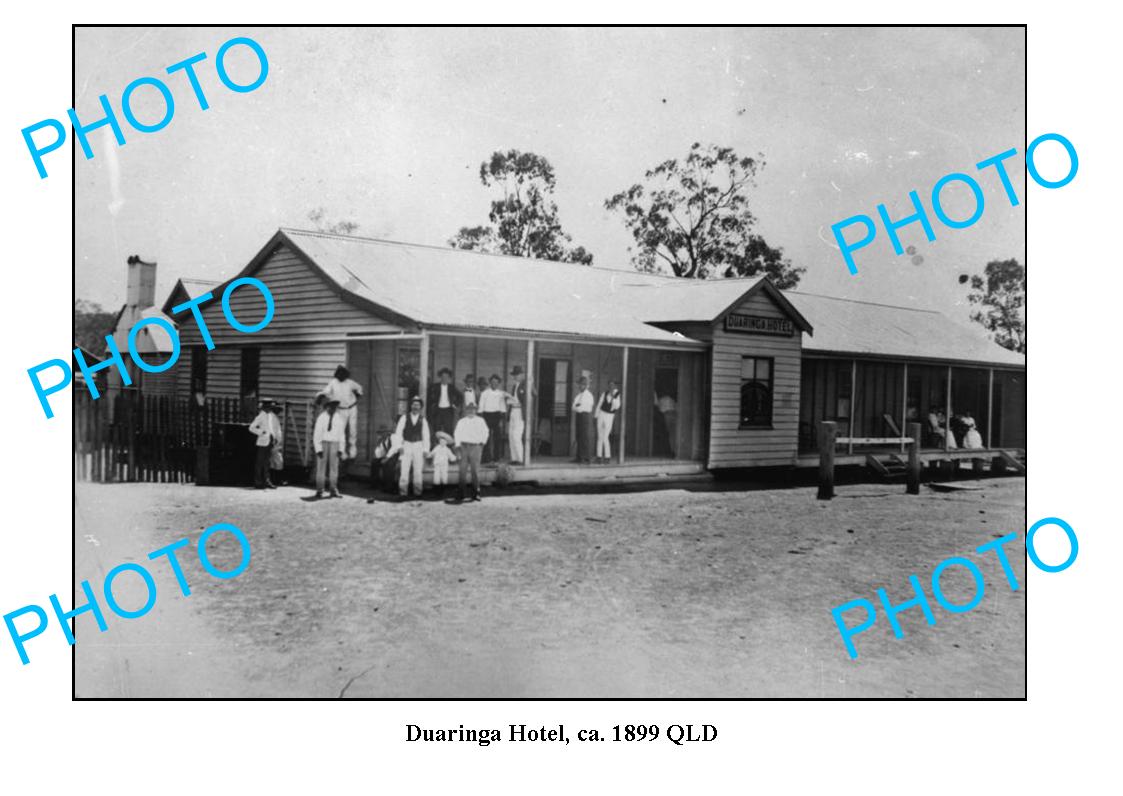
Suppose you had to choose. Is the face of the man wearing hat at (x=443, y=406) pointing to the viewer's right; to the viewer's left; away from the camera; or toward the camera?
toward the camera

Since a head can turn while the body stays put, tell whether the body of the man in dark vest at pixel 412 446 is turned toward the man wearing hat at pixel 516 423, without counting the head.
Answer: no

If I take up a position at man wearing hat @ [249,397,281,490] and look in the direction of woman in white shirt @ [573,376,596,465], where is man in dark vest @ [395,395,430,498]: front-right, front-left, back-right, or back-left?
front-right

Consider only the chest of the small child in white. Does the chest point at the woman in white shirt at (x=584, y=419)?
no

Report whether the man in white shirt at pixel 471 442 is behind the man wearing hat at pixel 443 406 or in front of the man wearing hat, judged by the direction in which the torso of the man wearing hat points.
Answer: in front

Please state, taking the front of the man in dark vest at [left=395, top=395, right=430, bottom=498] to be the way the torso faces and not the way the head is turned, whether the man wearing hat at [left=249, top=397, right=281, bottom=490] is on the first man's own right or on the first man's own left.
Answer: on the first man's own right

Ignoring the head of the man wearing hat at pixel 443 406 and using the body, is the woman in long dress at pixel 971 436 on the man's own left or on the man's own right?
on the man's own left

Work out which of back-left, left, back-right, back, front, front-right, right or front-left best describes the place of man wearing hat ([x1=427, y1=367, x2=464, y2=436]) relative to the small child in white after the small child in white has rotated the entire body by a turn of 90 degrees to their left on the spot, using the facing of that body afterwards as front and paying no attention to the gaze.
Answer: left

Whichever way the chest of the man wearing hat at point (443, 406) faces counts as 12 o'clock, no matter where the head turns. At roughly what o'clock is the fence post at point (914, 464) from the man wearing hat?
The fence post is roughly at 9 o'clock from the man wearing hat.

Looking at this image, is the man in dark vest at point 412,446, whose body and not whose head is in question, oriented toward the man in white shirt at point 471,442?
no

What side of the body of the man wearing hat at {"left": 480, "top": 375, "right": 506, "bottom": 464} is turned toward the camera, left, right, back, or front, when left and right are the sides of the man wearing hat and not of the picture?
front

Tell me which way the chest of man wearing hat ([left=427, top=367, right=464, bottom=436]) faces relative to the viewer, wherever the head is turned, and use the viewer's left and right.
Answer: facing the viewer

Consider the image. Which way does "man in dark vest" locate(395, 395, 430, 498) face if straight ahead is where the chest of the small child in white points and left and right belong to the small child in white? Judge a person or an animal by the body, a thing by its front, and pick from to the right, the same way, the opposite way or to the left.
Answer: the same way

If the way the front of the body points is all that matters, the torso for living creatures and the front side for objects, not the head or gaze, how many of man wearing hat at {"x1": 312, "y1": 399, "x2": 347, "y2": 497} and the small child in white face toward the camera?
2

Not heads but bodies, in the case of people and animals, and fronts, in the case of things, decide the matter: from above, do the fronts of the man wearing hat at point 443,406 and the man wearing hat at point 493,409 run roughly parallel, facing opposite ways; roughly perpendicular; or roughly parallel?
roughly parallel

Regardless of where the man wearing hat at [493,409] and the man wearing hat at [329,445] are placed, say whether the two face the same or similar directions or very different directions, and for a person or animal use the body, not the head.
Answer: same or similar directions
